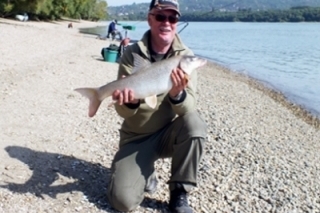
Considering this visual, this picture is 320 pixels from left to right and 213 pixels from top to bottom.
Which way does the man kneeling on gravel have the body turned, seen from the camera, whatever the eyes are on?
toward the camera

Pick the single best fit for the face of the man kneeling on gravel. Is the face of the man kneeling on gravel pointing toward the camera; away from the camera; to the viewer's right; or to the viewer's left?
toward the camera
